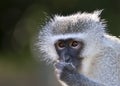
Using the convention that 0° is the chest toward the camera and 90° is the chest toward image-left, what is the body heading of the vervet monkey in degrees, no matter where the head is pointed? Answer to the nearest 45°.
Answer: approximately 45°
